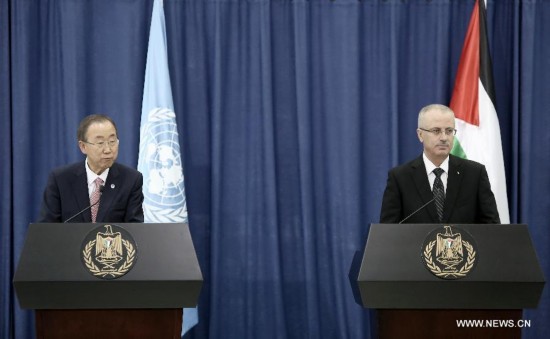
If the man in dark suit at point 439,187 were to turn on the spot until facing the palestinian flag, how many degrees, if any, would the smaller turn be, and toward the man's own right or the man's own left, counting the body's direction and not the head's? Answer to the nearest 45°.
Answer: approximately 180°

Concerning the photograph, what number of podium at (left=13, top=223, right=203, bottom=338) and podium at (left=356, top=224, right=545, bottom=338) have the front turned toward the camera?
2

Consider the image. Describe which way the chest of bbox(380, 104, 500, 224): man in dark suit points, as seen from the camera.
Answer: toward the camera

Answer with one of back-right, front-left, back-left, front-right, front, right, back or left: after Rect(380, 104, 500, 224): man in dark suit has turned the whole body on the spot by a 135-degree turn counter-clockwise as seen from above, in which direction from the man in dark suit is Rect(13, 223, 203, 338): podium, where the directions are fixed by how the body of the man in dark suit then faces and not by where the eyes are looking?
back

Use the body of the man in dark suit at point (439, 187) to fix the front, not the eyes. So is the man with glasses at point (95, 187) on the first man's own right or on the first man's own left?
on the first man's own right

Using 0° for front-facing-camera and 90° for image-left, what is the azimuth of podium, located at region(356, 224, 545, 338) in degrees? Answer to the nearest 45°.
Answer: approximately 0°

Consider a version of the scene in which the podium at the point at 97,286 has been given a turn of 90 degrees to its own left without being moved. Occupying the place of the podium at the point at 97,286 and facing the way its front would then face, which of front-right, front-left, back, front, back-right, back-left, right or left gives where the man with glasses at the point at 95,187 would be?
left

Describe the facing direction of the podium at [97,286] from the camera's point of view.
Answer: facing the viewer

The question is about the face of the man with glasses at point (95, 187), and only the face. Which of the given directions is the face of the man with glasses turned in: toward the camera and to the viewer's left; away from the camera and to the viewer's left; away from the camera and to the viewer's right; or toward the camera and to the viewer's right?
toward the camera and to the viewer's right

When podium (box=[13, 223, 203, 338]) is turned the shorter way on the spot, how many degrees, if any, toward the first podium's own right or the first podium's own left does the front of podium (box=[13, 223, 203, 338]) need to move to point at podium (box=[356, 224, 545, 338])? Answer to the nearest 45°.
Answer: approximately 90° to the first podium's own left

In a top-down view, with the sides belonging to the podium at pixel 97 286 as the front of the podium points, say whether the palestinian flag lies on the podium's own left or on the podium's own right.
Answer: on the podium's own left

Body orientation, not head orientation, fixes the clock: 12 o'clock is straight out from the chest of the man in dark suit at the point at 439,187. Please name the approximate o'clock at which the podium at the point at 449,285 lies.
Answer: The podium is roughly at 12 o'clock from the man in dark suit.

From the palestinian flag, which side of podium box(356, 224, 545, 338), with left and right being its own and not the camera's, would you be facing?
back

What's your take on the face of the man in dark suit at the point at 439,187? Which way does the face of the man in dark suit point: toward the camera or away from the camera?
toward the camera

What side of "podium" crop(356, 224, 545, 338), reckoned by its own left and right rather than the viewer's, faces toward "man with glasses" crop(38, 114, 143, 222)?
right

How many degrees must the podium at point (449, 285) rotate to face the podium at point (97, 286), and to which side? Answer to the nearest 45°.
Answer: approximately 90° to its right
